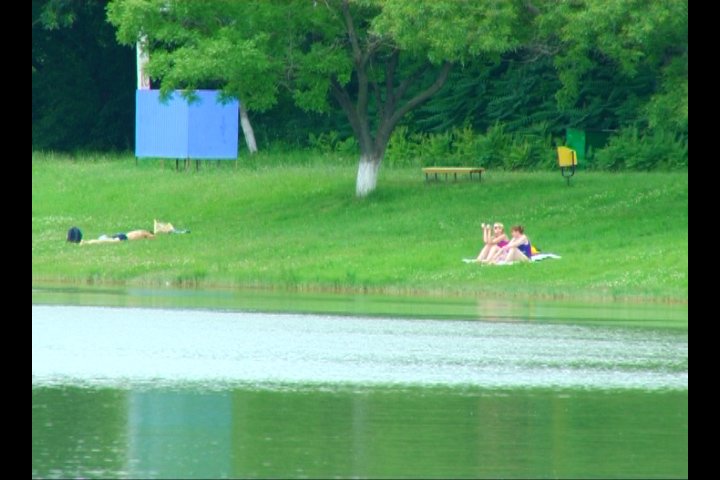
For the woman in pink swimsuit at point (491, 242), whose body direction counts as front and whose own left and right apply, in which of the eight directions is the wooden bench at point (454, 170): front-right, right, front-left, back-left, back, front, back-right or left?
back-right

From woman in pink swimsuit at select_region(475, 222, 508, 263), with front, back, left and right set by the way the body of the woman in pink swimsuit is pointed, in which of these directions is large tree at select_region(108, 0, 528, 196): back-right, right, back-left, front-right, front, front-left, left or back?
right

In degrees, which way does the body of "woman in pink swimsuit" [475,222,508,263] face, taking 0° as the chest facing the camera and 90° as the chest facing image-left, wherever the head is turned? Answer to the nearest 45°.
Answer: approximately 45°

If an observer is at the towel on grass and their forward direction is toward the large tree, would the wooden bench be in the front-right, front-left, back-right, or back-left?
front-right
